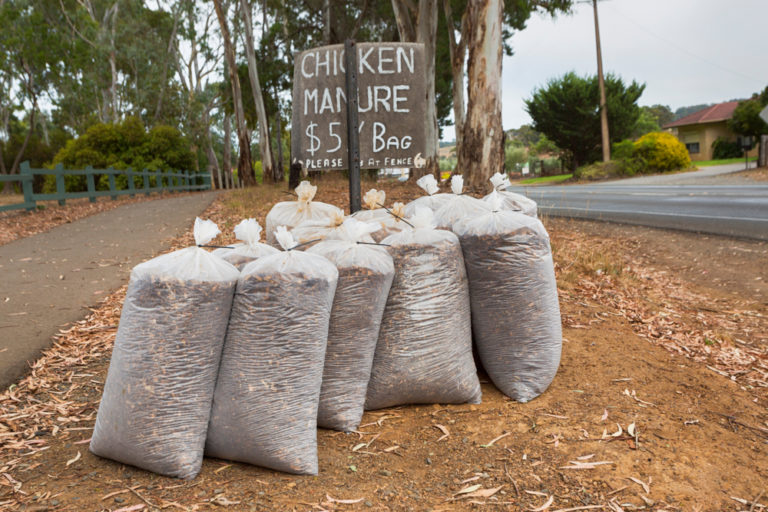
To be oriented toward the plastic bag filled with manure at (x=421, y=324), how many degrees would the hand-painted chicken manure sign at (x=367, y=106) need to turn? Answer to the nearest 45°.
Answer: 0° — it already faces it

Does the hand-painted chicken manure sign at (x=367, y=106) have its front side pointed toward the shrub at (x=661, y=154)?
no

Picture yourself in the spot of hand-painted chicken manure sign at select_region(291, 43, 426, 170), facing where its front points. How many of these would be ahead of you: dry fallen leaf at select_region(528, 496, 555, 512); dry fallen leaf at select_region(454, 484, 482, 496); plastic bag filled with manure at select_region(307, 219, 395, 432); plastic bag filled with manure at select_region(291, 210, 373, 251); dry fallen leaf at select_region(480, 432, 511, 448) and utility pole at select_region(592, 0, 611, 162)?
5

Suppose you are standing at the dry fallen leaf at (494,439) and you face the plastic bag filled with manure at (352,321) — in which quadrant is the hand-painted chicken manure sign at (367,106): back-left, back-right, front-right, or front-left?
front-right

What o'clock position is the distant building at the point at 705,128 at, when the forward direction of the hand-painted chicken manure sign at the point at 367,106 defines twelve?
The distant building is roughly at 7 o'clock from the hand-painted chicken manure sign.

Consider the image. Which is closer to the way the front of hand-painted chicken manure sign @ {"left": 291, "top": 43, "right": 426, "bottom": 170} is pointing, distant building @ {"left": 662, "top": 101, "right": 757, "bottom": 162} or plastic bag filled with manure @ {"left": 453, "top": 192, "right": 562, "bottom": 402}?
the plastic bag filled with manure

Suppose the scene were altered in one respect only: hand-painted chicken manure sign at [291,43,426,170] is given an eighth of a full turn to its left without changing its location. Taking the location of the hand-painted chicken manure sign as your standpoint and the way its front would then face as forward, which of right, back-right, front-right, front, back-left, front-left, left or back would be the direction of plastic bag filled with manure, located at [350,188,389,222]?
front-right

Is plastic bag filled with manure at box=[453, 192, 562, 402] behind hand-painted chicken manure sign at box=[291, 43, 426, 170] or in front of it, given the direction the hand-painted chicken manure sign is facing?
in front

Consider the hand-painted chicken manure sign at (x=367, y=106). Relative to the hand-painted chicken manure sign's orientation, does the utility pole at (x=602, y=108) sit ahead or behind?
behind

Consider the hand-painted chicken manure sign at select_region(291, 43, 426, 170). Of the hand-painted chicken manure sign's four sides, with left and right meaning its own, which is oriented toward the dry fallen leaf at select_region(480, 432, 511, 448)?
front

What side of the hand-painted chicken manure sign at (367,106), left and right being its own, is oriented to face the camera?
front

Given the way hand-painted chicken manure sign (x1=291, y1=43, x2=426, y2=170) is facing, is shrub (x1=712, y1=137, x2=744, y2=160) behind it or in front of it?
behind

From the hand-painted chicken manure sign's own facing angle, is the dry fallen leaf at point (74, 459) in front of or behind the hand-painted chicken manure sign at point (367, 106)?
in front
